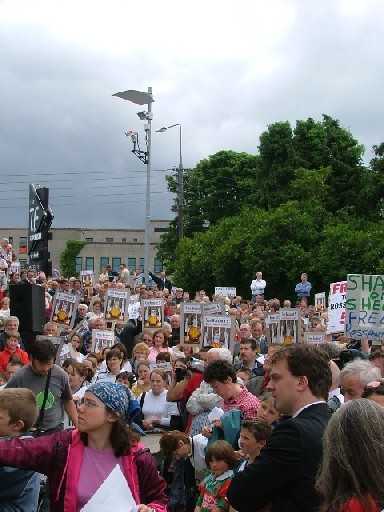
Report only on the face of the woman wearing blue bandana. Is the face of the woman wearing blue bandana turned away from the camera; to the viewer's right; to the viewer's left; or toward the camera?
to the viewer's left

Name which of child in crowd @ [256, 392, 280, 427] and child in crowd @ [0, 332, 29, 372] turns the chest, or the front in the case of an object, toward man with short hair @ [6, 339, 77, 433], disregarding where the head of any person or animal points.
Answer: child in crowd @ [0, 332, 29, 372]

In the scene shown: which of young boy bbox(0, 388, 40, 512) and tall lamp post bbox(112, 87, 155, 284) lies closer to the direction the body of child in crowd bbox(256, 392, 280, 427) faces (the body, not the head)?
the young boy

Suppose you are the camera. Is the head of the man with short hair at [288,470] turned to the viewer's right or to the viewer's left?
to the viewer's left

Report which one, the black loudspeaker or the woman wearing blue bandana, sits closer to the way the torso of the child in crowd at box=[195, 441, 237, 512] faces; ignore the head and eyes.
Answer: the woman wearing blue bandana

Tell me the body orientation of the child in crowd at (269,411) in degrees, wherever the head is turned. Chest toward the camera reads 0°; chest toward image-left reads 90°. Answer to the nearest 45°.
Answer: approximately 45°

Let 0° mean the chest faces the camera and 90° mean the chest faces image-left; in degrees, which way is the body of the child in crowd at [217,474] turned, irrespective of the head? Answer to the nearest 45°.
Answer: approximately 45°

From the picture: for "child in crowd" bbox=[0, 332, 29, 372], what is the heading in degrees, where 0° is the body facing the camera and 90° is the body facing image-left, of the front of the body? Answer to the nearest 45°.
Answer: approximately 0°
